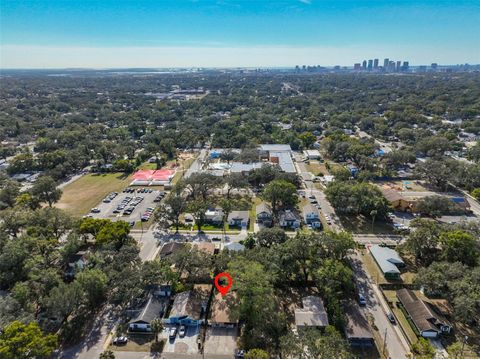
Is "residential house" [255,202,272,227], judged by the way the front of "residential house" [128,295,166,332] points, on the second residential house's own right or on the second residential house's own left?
on the second residential house's own left

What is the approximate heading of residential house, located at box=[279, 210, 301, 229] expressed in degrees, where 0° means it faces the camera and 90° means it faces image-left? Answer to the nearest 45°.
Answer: approximately 0°

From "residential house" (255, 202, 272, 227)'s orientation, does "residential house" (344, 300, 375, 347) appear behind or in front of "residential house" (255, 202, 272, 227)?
in front

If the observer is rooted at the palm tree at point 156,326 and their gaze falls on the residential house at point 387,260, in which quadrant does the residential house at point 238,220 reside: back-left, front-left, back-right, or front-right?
front-left

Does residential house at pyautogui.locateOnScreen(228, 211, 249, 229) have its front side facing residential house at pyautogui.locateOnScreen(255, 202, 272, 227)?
no

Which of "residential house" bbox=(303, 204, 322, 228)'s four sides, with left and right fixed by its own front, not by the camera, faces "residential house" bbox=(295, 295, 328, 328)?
front

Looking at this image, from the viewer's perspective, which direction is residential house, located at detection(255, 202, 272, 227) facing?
toward the camera

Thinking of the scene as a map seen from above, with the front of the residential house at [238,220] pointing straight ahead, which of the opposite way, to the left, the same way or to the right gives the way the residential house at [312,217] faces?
the same way

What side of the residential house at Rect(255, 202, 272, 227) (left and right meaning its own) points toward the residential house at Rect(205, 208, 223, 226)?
right

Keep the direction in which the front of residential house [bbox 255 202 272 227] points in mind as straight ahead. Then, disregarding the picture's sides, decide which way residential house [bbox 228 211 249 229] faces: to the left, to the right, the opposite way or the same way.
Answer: the same way

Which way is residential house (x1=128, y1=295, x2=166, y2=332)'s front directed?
toward the camera

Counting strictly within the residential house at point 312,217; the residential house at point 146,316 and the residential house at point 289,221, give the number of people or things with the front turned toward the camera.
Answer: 3

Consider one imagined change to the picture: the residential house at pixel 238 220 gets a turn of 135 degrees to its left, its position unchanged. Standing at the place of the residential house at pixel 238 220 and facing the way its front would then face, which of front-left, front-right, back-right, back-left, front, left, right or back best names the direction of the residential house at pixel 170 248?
back

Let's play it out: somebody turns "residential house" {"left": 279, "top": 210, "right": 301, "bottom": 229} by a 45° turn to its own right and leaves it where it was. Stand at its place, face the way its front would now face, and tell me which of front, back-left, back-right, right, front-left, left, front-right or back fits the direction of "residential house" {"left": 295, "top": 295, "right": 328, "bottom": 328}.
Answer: front-left

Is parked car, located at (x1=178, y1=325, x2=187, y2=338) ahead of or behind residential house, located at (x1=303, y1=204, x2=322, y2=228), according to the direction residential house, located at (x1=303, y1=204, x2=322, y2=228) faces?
ahead

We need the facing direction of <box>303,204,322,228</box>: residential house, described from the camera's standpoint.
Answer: facing the viewer
